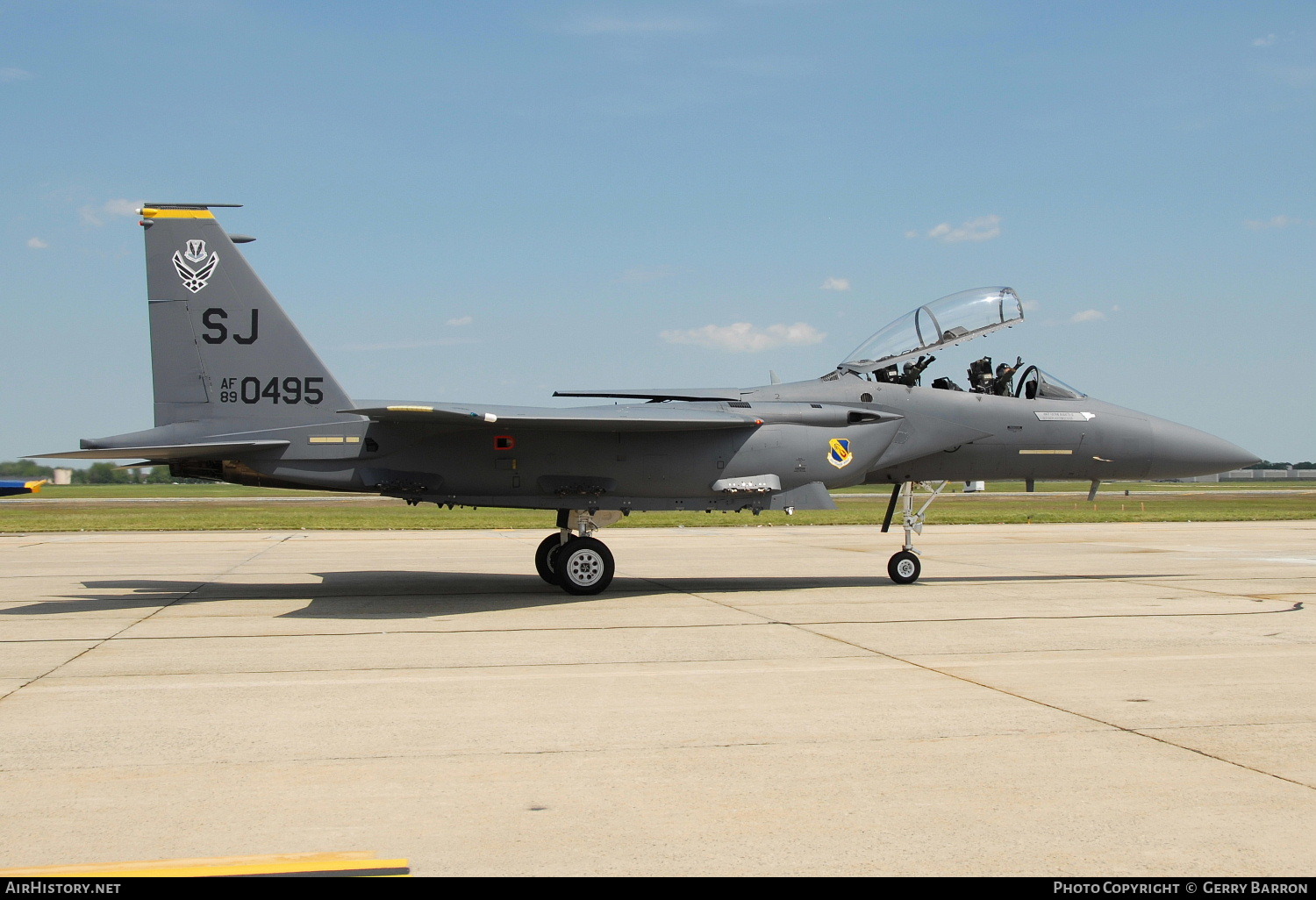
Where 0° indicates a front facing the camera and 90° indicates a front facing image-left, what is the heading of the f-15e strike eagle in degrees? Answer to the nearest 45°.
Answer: approximately 270°
